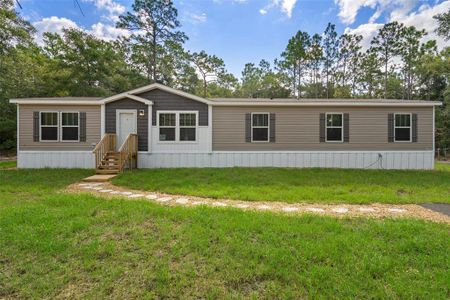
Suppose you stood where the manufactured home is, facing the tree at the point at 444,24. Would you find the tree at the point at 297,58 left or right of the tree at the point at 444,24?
left

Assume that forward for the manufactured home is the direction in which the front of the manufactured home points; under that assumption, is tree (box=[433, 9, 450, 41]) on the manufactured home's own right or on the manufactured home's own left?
on the manufactured home's own left

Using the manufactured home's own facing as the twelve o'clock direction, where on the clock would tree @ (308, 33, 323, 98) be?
The tree is roughly at 7 o'clock from the manufactured home.

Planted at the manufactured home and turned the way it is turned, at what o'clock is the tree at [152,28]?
The tree is roughly at 5 o'clock from the manufactured home.

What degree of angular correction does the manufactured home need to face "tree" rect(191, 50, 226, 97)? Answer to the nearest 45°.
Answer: approximately 180°

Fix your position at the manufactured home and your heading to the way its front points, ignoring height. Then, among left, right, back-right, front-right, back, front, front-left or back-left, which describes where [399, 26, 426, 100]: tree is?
back-left

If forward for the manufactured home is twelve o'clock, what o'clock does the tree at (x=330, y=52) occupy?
The tree is roughly at 7 o'clock from the manufactured home.

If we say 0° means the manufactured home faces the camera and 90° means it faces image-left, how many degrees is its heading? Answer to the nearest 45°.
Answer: approximately 0°

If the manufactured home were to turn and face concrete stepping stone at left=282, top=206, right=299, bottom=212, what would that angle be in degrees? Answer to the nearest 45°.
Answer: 0° — it already faces it

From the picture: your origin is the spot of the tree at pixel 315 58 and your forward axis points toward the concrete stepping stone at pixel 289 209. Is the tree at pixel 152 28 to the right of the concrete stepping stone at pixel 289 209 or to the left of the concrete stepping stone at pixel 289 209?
right

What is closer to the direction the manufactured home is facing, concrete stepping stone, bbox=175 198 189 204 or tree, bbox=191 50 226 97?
the concrete stepping stone
